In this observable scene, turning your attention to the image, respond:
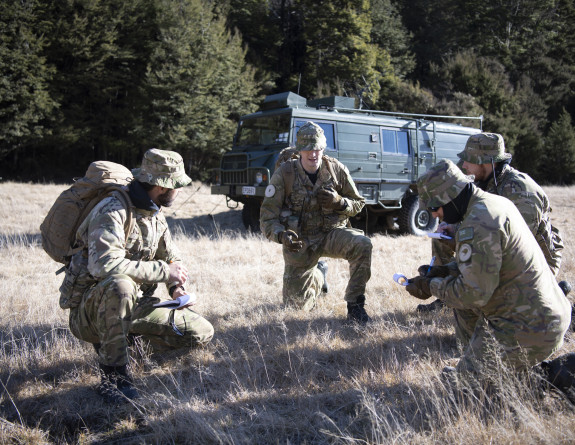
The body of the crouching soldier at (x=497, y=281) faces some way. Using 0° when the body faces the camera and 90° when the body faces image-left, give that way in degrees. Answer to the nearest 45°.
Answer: approximately 90°

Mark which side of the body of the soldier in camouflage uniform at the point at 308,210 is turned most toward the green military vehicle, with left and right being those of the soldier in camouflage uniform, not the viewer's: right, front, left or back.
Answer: back

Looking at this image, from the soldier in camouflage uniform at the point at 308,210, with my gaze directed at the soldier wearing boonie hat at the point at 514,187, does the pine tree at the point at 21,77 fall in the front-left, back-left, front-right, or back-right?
back-left

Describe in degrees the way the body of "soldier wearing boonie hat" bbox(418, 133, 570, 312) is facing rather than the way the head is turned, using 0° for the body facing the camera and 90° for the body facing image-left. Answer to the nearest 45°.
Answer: approximately 90°

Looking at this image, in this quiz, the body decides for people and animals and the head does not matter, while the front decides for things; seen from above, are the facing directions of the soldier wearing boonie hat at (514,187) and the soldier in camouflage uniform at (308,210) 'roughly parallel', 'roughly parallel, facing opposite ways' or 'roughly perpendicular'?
roughly perpendicular

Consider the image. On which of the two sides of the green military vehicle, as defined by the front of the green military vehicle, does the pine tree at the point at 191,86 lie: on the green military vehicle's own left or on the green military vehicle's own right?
on the green military vehicle's own right

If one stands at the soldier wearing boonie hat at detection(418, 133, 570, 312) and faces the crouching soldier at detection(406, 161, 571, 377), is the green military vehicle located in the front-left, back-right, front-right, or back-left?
back-right

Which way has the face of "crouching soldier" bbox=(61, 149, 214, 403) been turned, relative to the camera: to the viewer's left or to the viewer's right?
to the viewer's right

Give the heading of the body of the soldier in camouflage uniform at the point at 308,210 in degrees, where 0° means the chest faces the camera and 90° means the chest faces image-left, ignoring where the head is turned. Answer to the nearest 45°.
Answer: approximately 0°

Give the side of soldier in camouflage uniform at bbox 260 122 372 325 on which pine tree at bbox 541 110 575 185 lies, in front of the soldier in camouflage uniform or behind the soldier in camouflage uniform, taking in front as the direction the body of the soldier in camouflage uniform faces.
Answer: behind

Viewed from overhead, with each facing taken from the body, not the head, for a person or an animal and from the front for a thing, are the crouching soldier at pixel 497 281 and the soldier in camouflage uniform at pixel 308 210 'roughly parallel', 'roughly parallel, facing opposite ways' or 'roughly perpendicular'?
roughly perpendicular
